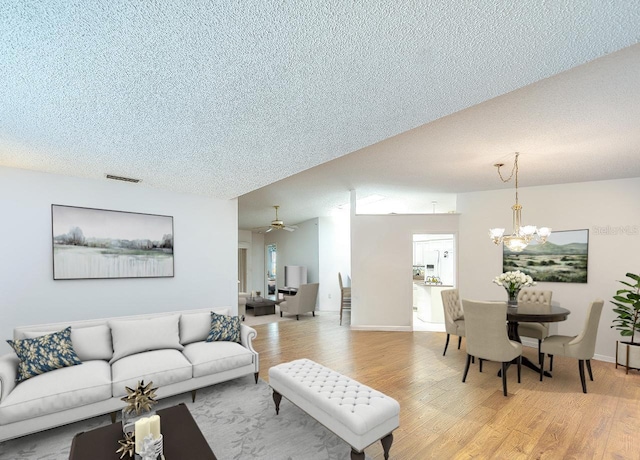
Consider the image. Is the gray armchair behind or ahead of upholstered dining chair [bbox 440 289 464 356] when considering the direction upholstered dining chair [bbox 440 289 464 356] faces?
behind

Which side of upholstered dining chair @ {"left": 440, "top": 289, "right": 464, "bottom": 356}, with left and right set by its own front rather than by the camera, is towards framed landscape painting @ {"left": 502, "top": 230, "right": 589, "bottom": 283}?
left

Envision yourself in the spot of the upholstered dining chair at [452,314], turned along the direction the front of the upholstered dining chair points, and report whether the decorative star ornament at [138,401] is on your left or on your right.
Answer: on your right

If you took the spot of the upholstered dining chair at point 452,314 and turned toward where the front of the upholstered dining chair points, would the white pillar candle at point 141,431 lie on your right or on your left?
on your right

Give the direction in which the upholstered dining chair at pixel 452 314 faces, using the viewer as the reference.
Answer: facing the viewer and to the right of the viewer

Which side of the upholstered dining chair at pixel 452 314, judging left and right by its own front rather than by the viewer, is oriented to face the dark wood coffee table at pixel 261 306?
back

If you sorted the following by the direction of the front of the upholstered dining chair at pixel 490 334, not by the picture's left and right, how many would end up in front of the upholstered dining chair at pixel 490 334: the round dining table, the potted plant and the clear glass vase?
2

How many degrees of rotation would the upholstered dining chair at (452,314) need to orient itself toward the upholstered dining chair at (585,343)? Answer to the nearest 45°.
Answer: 0° — it already faces it

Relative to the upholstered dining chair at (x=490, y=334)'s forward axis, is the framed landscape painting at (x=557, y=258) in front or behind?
in front

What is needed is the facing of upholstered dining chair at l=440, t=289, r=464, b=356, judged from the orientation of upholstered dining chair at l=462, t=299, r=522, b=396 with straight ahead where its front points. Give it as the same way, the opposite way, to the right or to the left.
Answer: to the right

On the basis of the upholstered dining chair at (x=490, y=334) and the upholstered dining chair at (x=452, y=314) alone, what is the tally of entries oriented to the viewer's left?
0

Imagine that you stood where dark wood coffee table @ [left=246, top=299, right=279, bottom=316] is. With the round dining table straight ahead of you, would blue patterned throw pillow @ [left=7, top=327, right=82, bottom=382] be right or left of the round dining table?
right

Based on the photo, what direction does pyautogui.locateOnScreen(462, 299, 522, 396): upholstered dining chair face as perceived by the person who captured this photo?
facing away from the viewer and to the right of the viewer
